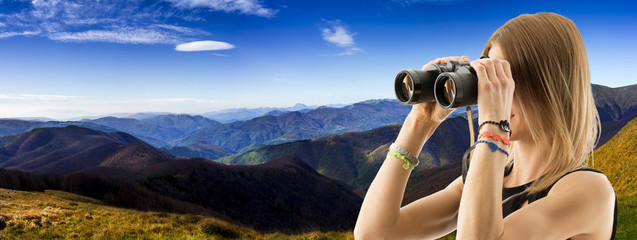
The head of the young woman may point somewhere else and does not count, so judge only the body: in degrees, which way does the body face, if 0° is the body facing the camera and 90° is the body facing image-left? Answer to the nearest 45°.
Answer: approximately 45°

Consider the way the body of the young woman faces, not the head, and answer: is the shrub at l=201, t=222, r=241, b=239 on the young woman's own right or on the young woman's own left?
on the young woman's own right
